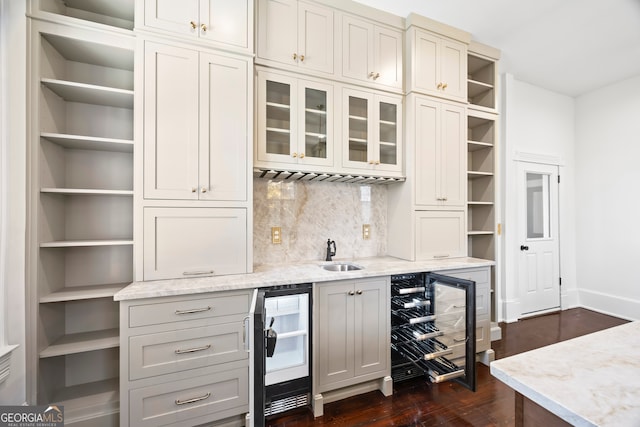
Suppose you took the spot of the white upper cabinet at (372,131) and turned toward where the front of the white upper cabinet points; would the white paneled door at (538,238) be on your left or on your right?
on your left

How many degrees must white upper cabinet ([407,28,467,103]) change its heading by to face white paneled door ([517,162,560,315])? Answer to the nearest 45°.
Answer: approximately 90° to its left
